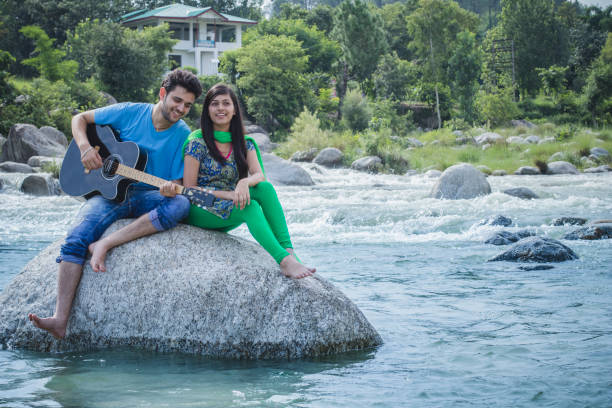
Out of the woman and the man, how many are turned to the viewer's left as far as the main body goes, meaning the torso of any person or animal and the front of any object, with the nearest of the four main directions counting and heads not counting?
0

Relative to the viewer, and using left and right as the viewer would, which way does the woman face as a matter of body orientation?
facing the viewer and to the right of the viewer

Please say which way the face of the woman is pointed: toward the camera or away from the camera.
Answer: toward the camera

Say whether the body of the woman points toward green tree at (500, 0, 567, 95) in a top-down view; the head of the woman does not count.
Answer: no

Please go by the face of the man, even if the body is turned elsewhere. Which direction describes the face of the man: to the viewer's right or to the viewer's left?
to the viewer's right

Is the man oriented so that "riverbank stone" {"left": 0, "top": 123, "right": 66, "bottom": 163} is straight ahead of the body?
no

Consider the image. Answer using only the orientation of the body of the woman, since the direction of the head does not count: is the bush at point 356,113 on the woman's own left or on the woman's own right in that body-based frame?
on the woman's own left

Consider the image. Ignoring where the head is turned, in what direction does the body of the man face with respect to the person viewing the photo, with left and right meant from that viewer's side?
facing the viewer

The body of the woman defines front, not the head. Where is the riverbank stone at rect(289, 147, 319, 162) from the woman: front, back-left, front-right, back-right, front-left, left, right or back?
back-left

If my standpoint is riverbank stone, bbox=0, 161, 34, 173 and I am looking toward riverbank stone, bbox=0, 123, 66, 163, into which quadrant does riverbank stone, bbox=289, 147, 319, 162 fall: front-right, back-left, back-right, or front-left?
front-right

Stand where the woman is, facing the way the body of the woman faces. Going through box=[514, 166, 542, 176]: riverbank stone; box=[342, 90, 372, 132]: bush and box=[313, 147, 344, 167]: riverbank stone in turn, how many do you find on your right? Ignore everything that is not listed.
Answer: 0

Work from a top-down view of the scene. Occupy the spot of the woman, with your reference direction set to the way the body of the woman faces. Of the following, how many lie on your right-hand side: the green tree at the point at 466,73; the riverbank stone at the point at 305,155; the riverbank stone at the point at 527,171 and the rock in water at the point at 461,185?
0

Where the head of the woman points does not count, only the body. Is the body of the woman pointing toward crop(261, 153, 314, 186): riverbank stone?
no

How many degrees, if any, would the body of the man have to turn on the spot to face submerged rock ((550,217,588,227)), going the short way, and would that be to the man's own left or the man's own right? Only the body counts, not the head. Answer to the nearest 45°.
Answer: approximately 135° to the man's own left

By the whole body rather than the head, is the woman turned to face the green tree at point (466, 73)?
no

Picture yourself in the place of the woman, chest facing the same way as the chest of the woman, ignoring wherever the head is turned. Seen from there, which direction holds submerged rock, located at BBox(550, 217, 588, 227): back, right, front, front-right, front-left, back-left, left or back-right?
left
